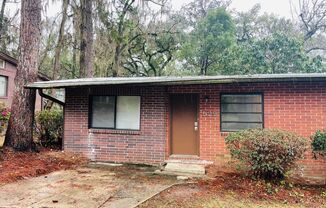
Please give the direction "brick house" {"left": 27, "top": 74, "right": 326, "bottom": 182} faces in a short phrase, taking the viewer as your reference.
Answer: facing the viewer

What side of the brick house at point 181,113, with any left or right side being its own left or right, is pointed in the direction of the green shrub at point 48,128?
right

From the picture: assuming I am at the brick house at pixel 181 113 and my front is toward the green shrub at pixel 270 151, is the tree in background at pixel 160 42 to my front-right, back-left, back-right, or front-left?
back-left

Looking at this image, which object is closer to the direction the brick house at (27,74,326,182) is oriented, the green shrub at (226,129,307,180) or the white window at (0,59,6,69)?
the green shrub

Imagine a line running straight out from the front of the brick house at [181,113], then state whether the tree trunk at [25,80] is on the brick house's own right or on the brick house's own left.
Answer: on the brick house's own right

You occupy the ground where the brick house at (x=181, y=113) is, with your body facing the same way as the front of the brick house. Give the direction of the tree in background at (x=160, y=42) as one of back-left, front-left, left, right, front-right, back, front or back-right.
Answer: back

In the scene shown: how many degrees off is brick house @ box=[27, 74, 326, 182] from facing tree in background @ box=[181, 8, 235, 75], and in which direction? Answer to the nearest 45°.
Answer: approximately 180°

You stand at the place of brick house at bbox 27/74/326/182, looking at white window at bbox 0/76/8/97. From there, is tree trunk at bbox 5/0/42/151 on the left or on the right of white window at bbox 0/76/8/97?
left

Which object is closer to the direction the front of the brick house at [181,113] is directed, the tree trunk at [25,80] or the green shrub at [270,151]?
the green shrub

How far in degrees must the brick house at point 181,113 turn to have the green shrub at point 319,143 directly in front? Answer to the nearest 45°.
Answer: approximately 45° to its left

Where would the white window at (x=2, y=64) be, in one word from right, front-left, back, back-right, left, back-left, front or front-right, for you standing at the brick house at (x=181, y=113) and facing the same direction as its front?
back-right

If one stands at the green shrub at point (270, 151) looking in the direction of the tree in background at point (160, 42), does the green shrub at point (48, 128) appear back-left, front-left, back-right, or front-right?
front-left
